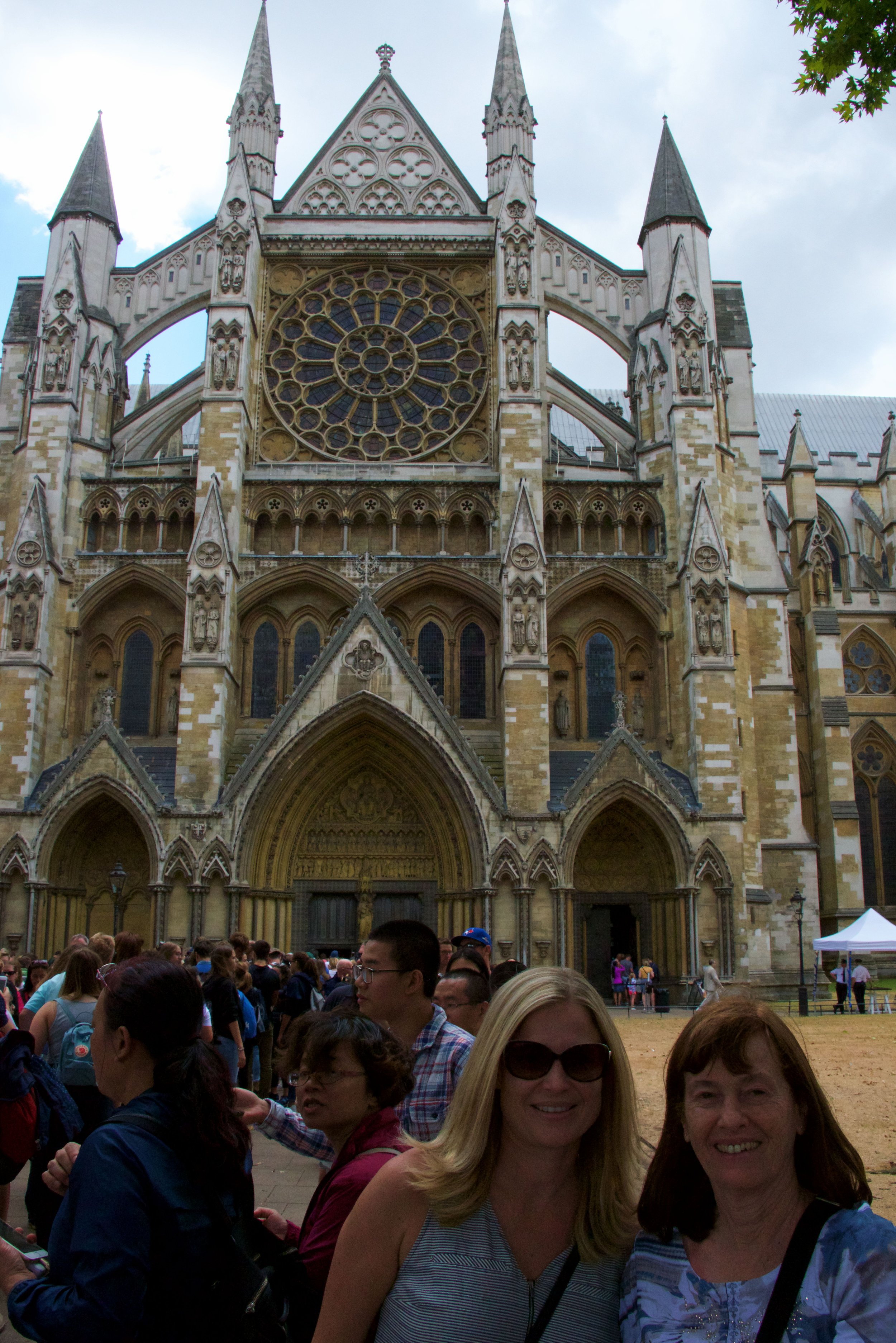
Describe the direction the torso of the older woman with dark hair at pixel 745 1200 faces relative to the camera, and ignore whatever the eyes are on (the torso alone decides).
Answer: toward the camera

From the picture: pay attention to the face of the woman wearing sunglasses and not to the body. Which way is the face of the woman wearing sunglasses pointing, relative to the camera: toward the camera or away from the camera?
toward the camera

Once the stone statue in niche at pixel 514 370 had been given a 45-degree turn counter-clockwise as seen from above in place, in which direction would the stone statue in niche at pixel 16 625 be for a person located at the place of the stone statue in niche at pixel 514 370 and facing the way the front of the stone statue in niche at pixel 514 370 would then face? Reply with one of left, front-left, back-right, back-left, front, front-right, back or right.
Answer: back-right

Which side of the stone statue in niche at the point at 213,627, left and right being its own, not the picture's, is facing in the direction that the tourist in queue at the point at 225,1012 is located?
front

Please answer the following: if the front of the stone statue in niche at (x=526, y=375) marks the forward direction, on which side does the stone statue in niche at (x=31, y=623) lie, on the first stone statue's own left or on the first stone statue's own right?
on the first stone statue's own right

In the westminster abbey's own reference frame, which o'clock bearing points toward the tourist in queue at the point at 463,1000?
The tourist in queue is roughly at 12 o'clock from the westminster abbey.

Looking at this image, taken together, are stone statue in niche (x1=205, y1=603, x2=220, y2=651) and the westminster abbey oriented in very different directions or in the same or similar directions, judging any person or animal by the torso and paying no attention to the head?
same or similar directions

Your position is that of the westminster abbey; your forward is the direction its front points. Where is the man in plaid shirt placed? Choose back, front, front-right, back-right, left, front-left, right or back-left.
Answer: front

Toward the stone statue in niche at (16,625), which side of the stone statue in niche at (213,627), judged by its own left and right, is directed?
right

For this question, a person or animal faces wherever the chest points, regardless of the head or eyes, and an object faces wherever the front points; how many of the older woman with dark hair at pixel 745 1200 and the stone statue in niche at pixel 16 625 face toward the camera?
2

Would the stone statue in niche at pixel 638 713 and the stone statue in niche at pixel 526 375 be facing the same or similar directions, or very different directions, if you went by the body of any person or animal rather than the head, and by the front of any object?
same or similar directions

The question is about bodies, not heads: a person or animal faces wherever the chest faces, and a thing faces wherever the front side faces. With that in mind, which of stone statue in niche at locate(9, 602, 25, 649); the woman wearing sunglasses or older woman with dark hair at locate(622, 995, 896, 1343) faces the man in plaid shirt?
the stone statue in niche

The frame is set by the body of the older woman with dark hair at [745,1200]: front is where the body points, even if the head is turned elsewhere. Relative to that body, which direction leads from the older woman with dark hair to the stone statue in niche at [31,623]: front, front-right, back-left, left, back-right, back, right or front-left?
back-right

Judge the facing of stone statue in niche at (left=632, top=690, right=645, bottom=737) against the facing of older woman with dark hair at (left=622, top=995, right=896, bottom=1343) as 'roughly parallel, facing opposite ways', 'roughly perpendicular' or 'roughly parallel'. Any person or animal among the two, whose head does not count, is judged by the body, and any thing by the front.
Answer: roughly parallel

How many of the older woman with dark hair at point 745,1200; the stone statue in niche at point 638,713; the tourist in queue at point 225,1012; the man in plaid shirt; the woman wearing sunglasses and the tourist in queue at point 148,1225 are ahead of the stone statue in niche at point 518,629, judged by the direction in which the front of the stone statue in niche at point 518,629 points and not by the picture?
5

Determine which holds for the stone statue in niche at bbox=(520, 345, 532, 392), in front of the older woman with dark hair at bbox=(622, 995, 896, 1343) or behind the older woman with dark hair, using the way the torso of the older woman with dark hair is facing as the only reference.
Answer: behind

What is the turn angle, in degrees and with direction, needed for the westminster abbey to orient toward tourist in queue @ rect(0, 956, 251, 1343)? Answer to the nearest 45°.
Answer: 0° — it already faces them

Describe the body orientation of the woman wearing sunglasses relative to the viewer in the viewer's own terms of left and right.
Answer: facing the viewer

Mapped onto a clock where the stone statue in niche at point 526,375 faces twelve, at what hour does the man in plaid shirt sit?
The man in plaid shirt is roughly at 12 o'clock from the stone statue in niche.
